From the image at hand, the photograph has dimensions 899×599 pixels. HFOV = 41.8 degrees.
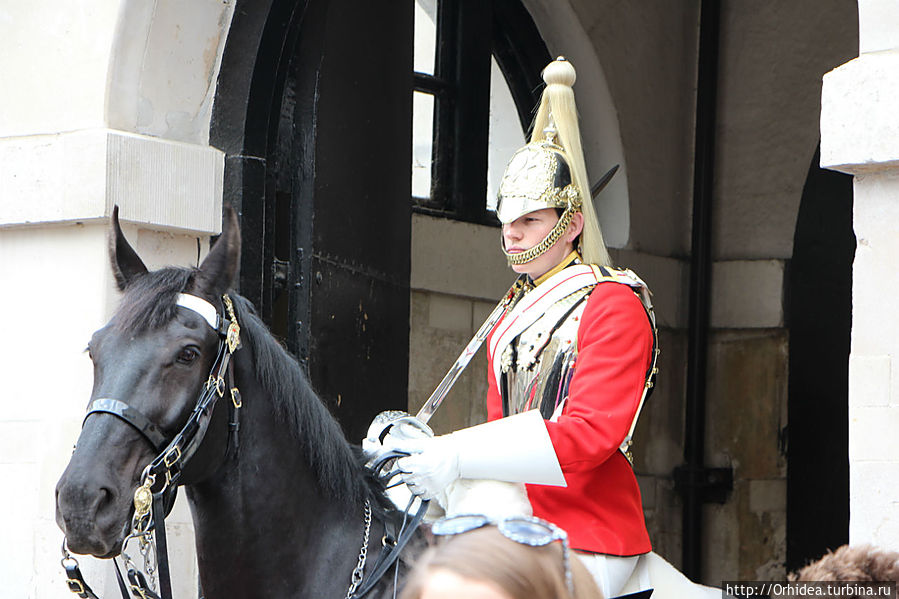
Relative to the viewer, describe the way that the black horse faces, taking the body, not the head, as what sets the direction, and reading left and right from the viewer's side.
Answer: facing the viewer and to the left of the viewer
